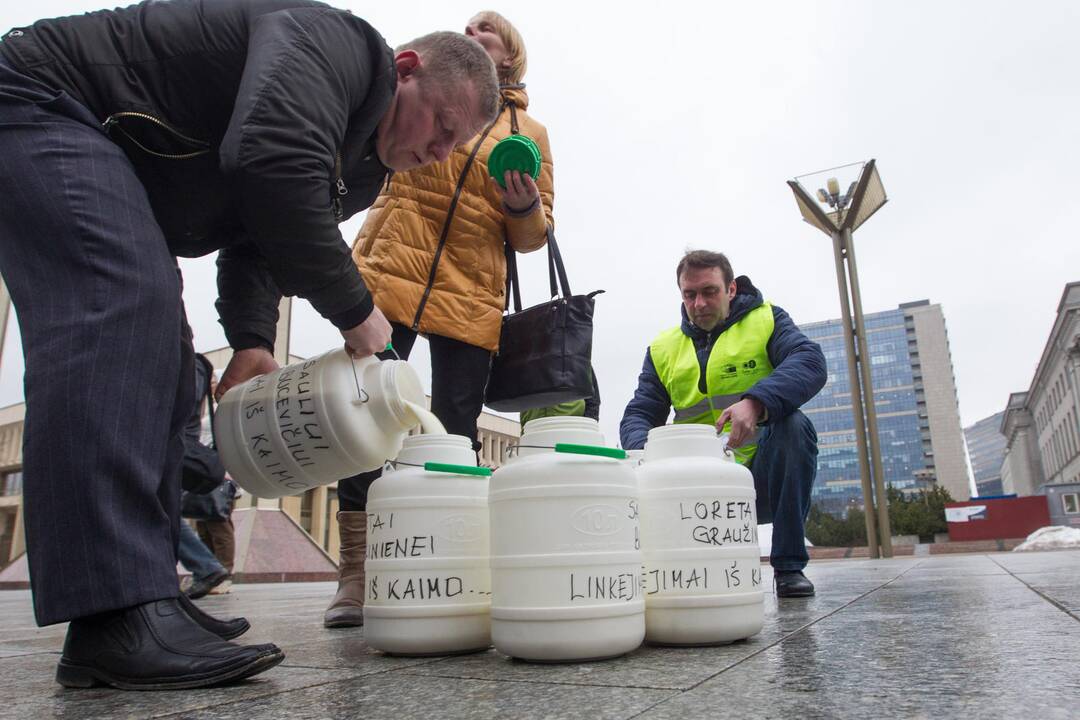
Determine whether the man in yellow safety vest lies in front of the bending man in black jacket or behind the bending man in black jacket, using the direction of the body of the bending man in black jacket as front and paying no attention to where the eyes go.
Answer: in front

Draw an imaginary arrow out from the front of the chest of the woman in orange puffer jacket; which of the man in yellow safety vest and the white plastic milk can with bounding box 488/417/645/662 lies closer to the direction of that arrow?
the white plastic milk can

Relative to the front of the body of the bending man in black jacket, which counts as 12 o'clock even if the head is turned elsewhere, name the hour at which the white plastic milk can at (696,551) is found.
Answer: The white plastic milk can is roughly at 12 o'clock from the bending man in black jacket.

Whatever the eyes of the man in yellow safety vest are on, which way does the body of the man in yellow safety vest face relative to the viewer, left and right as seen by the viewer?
facing the viewer

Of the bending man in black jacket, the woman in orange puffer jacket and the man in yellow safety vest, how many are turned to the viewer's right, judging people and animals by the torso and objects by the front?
1

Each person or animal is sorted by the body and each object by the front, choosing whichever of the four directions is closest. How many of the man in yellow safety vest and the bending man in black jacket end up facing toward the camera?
1

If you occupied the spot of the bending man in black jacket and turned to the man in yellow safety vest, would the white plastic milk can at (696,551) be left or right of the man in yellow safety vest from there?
right

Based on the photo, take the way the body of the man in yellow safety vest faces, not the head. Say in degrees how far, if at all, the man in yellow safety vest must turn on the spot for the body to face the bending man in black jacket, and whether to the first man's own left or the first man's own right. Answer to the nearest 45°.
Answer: approximately 45° to the first man's own right

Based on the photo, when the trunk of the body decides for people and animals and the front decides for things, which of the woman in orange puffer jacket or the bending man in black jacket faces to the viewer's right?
the bending man in black jacket

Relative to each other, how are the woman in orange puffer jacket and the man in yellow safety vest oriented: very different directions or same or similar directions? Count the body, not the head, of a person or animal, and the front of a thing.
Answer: same or similar directions

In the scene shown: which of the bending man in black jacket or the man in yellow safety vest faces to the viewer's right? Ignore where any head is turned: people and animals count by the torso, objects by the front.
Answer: the bending man in black jacket

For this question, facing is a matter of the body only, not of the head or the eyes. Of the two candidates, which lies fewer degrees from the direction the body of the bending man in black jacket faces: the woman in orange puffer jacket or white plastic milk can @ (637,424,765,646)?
the white plastic milk can

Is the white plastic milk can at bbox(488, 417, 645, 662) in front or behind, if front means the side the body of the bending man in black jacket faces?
in front

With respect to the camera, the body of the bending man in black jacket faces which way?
to the viewer's right
